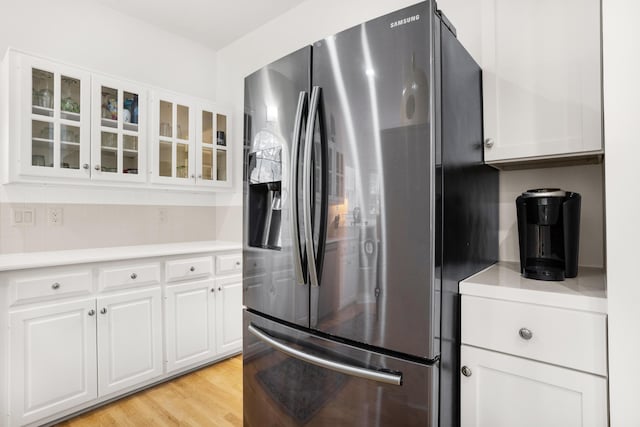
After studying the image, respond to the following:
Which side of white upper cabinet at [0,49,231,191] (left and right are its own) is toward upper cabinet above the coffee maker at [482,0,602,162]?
front

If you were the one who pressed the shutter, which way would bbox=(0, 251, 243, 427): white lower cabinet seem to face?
facing the viewer and to the right of the viewer

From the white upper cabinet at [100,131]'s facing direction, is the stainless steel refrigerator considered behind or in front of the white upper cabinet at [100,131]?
in front

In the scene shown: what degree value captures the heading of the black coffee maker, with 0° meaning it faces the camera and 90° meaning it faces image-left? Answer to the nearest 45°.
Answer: approximately 0°

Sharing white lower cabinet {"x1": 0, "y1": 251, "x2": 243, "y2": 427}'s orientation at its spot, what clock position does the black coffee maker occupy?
The black coffee maker is roughly at 12 o'clock from the white lower cabinet.

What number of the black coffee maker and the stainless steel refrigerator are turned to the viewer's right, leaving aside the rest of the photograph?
0

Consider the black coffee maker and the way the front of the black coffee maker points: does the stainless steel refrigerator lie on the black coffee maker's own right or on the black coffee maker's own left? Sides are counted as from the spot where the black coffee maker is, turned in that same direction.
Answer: on the black coffee maker's own right

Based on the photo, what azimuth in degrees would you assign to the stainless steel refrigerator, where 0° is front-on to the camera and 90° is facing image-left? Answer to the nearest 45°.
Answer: approximately 45°

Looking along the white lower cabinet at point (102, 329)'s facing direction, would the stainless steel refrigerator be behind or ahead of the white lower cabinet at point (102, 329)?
ahead

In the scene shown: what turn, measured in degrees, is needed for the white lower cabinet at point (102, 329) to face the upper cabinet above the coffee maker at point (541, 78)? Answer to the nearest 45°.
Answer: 0° — it already faces it
